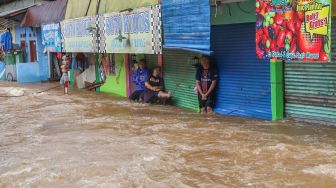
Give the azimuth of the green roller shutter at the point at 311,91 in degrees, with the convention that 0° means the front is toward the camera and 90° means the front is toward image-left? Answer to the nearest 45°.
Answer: approximately 45°

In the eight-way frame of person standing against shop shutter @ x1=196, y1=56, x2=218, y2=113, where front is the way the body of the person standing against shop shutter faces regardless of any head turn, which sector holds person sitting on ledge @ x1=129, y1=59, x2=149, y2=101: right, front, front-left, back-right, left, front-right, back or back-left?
back-right

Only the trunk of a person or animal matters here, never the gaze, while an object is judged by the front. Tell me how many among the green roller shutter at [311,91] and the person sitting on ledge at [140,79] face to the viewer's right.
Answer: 0

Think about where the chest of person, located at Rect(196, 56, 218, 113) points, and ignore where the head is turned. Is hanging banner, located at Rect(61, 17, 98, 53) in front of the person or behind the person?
behind

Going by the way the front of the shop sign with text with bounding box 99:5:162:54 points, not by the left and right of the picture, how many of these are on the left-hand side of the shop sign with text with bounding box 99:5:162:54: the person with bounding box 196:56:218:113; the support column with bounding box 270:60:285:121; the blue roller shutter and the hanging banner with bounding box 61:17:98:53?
3

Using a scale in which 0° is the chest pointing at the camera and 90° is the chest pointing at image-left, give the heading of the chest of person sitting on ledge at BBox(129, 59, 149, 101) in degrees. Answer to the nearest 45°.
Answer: approximately 45°

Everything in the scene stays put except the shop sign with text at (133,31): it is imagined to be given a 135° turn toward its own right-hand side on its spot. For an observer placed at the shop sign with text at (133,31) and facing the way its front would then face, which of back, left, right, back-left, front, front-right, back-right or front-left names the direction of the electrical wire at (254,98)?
back-right

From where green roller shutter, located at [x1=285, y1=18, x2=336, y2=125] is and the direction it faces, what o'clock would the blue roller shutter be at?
The blue roller shutter is roughly at 3 o'clock from the green roller shutter.

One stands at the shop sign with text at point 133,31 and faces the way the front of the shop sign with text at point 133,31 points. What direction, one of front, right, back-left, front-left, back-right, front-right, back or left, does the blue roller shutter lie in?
left
